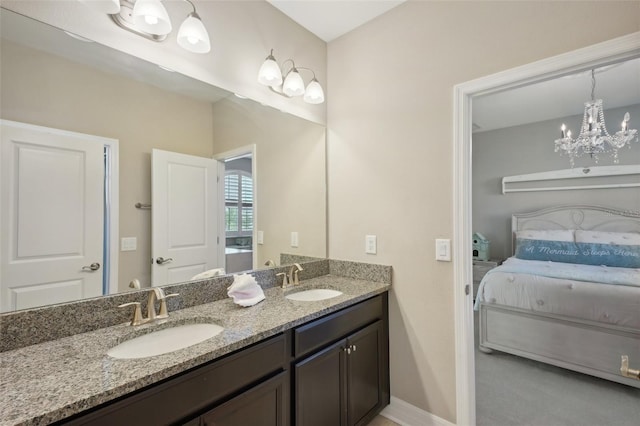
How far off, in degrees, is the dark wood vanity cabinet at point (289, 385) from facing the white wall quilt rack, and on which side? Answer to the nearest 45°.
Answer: approximately 45° to its left

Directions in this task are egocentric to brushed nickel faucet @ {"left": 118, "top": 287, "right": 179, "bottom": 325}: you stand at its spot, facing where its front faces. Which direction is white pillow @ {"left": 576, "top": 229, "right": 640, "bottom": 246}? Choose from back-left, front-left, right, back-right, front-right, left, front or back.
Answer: front-left

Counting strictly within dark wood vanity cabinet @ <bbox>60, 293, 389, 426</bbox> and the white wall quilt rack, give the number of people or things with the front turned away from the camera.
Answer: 0

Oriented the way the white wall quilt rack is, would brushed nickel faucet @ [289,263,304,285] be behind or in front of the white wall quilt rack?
in front

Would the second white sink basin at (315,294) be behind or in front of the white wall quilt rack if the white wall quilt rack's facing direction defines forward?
in front

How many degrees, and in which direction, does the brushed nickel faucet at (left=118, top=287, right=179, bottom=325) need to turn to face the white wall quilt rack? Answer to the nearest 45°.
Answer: approximately 45° to its left

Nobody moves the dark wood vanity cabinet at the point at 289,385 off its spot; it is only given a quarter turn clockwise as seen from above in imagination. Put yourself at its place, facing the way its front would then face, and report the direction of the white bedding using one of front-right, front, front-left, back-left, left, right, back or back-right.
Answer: back-left

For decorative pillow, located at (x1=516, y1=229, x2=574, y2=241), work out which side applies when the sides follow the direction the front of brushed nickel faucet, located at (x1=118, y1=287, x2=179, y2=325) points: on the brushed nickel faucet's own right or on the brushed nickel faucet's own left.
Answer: on the brushed nickel faucet's own left

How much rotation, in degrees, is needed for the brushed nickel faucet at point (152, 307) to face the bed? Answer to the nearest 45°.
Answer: approximately 45° to its left

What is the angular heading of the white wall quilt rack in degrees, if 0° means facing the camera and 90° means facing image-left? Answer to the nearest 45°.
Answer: approximately 45°

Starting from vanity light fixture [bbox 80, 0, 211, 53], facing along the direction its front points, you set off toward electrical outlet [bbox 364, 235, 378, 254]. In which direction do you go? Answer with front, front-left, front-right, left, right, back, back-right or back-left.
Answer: front-left

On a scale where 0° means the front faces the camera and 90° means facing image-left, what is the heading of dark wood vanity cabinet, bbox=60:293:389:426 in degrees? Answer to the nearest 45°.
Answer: approximately 315°

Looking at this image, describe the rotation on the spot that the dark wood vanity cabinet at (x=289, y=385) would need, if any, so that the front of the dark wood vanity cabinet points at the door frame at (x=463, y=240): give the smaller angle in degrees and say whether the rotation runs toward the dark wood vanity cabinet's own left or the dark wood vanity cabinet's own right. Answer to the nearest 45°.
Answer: approximately 45° to the dark wood vanity cabinet's own left
